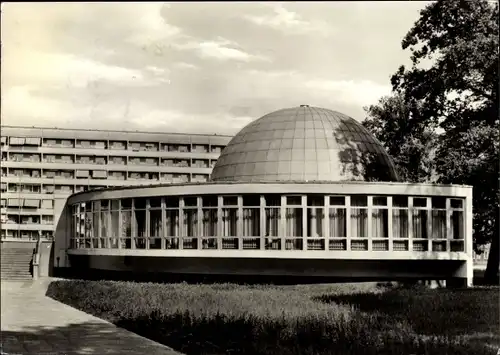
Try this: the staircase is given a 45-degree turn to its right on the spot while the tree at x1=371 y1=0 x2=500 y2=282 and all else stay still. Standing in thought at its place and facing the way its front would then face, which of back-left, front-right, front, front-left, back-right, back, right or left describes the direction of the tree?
left

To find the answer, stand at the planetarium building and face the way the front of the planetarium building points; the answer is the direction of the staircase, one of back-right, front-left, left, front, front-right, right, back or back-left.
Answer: back-right

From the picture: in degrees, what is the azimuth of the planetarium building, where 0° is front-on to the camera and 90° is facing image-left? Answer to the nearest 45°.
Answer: approximately 0°

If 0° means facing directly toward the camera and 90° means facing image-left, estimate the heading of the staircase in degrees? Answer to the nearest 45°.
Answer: approximately 0°

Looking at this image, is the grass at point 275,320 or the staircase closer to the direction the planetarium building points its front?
the grass

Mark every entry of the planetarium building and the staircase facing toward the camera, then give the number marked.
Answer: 2

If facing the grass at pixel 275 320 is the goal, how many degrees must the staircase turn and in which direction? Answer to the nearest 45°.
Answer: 0° — it already faces it

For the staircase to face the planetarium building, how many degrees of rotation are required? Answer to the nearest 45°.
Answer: approximately 45° to its left

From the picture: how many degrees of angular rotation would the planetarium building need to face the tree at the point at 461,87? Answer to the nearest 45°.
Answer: approximately 90° to its left
